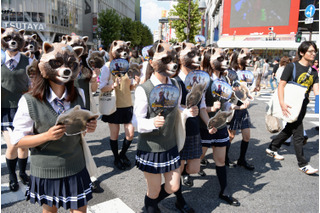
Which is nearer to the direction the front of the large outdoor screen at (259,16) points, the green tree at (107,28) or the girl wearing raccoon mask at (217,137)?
the girl wearing raccoon mask

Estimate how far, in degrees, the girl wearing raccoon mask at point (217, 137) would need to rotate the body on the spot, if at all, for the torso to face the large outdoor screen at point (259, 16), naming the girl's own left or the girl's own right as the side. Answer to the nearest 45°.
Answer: approximately 135° to the girl's own left

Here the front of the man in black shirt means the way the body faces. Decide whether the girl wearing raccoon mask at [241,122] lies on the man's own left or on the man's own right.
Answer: on the man's own right

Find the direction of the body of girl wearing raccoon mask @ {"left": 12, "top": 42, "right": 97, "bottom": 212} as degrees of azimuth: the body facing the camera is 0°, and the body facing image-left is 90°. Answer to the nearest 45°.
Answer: approximately 315°

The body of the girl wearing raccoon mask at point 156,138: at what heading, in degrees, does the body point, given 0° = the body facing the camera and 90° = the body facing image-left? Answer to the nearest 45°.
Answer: approximately 315°

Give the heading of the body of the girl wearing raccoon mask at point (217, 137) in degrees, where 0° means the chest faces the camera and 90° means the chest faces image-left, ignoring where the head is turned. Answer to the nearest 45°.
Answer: approximately 315°

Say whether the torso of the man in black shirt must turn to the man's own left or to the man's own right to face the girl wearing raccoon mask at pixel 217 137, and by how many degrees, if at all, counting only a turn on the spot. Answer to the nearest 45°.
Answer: approximately 90° to the man's own right

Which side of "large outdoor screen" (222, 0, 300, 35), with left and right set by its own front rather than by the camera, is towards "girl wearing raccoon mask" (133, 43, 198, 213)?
front

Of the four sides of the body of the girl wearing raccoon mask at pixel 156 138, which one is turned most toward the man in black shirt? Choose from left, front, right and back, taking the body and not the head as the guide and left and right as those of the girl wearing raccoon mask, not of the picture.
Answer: left

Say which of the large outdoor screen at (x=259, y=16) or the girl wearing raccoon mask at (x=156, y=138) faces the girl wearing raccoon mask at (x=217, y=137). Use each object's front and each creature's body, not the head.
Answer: the large outdoor screen

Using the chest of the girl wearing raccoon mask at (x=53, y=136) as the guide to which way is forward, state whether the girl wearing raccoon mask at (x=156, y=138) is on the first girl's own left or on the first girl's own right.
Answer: on the first girl's own left
